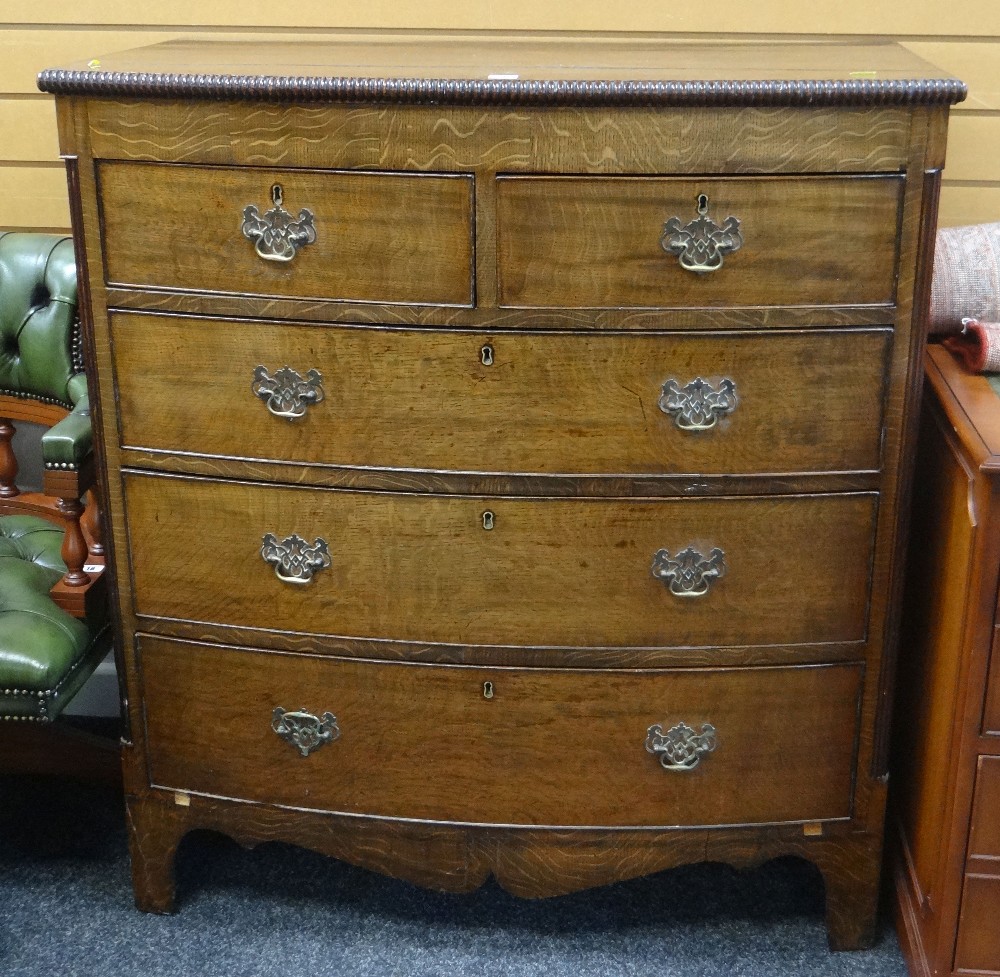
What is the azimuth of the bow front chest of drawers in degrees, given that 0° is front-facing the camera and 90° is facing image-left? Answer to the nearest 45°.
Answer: approximately 0°

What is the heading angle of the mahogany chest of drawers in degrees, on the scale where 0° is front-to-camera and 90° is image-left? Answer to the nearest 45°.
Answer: approximately 0°

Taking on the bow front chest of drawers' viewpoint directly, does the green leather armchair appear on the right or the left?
on its right

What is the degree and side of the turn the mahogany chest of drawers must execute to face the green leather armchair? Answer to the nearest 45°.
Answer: approximately 90° to its right

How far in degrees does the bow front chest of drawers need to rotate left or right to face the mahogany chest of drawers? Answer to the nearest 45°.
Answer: approximately 90° to its left

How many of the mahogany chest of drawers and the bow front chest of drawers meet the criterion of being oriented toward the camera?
2
